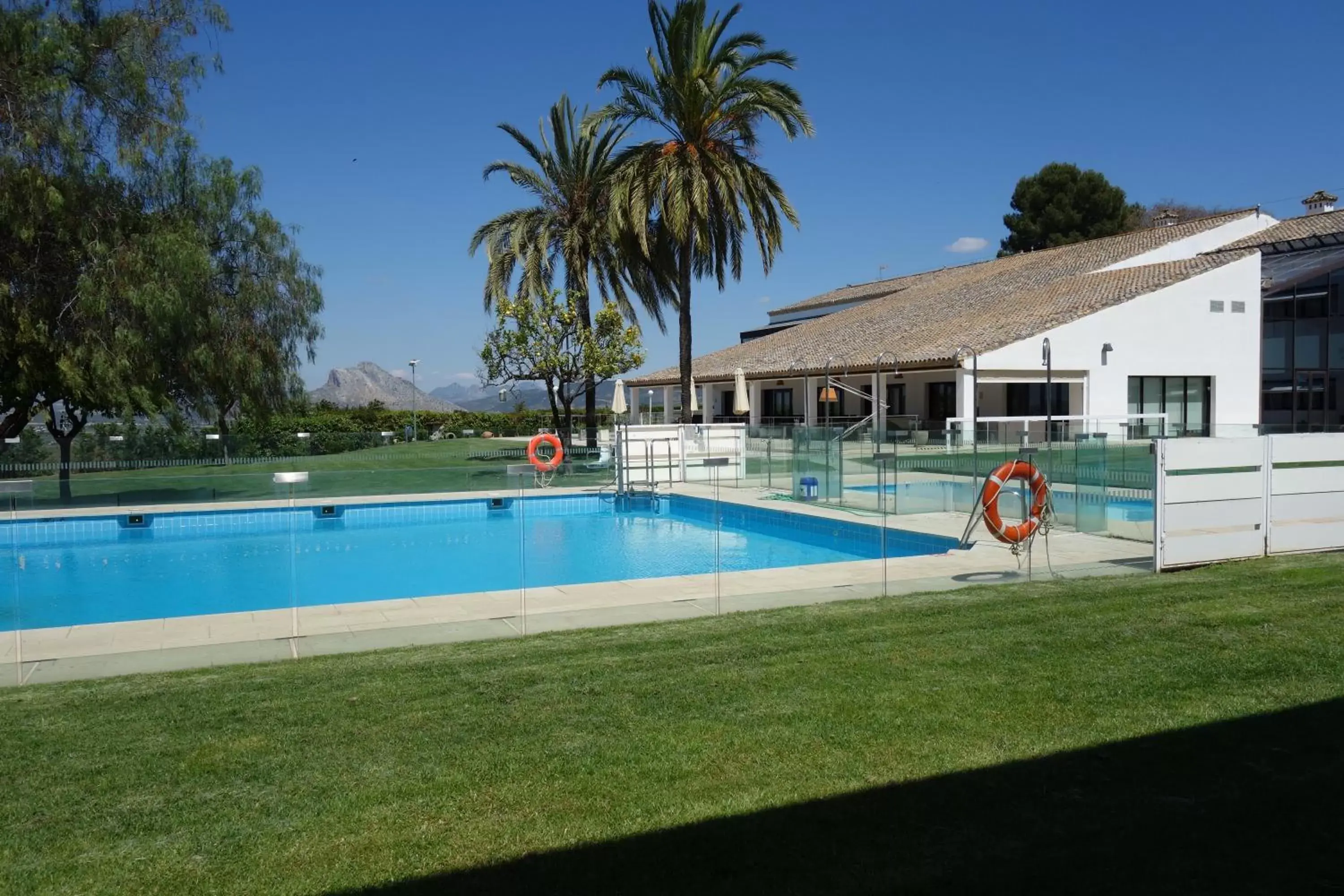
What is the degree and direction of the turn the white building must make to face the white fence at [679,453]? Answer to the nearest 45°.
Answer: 0° — it already faces it

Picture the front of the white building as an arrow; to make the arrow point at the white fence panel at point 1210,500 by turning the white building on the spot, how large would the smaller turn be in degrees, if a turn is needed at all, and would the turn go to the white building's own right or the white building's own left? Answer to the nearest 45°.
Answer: approximately 45° to the white building's own left

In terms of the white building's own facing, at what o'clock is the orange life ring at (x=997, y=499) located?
The orange life ring is roughly at 11 o'clock from the white building.

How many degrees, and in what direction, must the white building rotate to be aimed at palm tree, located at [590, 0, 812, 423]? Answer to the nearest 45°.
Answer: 0° — it already faces it

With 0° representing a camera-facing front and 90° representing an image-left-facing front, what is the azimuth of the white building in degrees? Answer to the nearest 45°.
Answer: approximately 45°

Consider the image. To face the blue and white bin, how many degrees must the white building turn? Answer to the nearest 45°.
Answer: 0° — it already faces it

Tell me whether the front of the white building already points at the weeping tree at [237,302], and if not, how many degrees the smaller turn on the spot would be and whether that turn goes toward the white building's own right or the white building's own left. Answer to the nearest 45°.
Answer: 0° — it already faces it

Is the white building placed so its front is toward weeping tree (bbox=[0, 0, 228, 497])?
yes

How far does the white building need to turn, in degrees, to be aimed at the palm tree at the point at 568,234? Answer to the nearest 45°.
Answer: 0° — it already faces it
